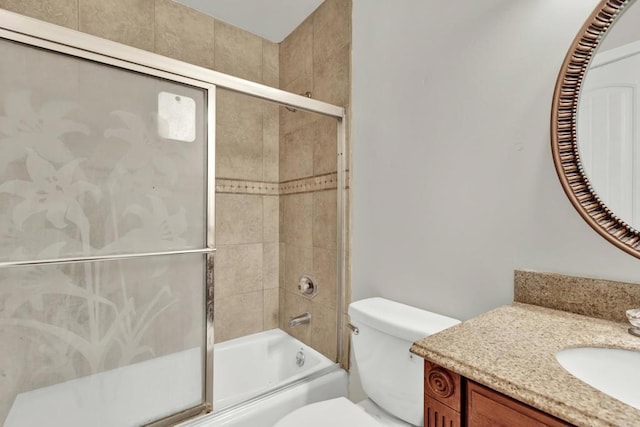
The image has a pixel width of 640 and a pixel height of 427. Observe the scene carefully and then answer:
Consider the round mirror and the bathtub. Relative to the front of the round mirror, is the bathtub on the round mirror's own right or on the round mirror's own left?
on the round mirror's own right

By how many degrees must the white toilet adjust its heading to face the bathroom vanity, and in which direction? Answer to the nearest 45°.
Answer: approximately 90° to its left

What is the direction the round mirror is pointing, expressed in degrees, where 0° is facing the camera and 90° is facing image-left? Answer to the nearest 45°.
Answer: approximately 0°

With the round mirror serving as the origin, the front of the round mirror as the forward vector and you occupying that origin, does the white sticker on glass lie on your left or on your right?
on your right

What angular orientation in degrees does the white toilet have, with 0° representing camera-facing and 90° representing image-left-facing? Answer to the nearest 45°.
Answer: approximately 45°

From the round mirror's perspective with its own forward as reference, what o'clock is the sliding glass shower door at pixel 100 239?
The sliding glass shower door is roughly at 2 o'clock from the round mirror.

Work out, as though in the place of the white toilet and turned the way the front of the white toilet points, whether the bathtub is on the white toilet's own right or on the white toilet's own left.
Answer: on the white toilet's own right

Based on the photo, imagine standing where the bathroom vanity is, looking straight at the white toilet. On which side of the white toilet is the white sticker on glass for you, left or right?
left
